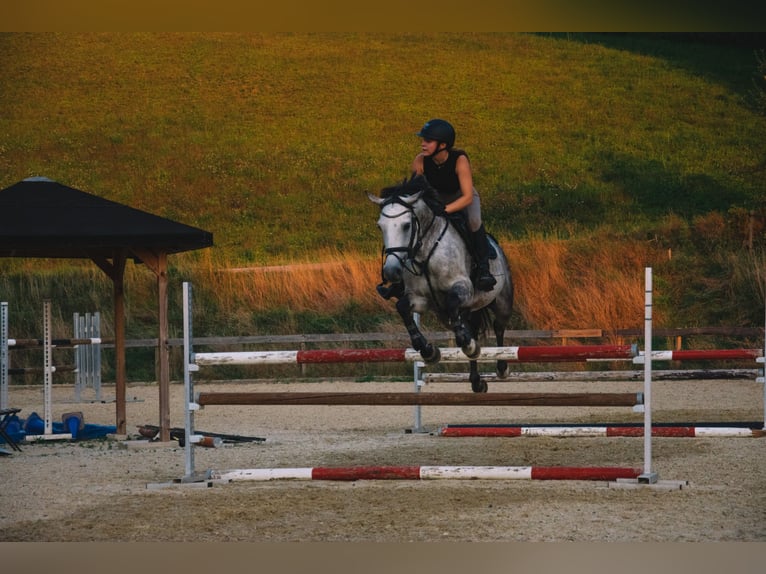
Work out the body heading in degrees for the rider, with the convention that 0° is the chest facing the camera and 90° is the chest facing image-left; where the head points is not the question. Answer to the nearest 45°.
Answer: approximately 45°

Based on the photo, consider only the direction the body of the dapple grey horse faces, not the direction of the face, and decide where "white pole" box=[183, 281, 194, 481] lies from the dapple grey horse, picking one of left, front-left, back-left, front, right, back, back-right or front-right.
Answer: right

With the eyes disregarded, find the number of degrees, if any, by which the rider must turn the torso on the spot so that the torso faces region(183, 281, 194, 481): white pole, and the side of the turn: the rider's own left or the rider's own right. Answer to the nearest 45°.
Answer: approximately 90° to the rider's own right

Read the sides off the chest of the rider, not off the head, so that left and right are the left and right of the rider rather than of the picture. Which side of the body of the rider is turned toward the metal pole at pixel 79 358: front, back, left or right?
right

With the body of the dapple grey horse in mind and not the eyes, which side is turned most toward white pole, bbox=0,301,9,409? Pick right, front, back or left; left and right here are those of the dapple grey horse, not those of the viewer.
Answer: right

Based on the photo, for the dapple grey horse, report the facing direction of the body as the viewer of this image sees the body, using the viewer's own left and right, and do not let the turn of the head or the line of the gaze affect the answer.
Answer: facing the viewer and to the left of the viewer
